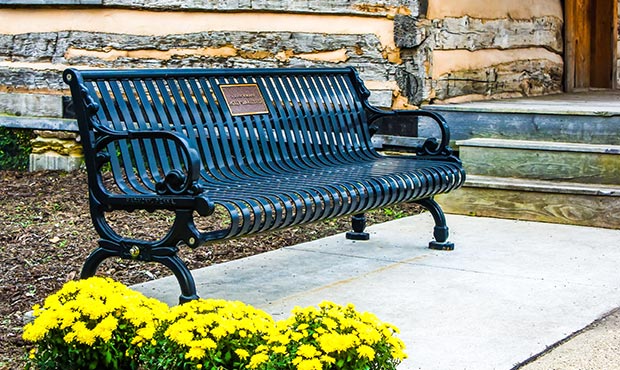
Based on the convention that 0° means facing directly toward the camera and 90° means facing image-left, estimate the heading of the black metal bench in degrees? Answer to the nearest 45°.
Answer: approximately 315°

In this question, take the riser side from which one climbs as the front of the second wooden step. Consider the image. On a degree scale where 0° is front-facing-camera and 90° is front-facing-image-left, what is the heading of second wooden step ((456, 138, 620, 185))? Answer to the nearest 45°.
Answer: approximately 0°

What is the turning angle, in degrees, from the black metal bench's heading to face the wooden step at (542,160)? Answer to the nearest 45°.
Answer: approximately 90° to its left

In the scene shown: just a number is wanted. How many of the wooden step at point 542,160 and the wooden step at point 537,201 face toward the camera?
2

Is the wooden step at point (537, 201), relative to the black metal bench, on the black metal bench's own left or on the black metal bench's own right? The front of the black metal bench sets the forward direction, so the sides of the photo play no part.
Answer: on the black metal bench's own left

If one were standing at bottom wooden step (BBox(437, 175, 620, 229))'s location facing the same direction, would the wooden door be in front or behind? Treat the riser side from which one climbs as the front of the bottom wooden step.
behind
